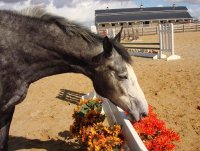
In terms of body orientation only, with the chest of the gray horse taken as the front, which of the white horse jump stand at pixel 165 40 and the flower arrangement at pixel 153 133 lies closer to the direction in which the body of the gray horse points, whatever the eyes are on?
the flower arrangement

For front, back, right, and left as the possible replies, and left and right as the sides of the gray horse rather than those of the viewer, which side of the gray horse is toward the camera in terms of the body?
right

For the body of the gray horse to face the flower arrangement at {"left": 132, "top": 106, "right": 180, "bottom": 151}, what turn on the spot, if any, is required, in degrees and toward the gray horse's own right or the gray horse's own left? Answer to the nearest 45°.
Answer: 0° — it already faces it

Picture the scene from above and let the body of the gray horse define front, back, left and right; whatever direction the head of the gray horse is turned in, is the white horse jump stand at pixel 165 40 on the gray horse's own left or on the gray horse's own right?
on the gray horse's own left
